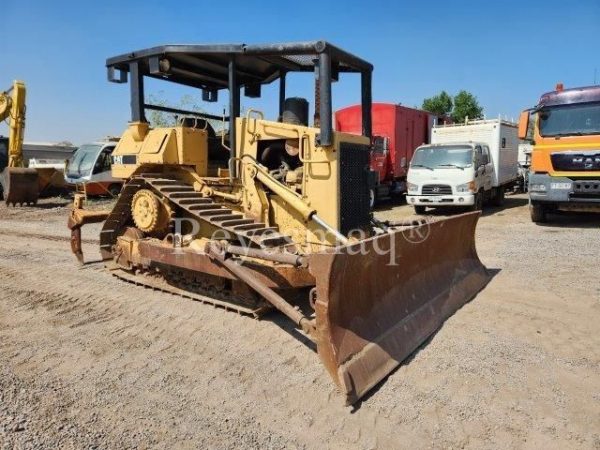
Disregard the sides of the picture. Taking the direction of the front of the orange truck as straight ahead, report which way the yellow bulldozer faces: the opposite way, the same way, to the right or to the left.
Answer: to the left

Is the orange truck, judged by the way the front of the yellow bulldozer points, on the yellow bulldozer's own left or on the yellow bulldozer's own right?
on the yellow bulldozer's own left

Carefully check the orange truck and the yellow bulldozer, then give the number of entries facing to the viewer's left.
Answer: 0

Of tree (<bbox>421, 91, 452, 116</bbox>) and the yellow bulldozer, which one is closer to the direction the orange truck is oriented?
the yellow bulldozer

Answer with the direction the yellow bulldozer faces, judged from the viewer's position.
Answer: facing the viewer and to the right of the viewer

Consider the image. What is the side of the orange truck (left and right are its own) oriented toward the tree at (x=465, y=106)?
back

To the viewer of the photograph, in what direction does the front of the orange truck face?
facing the viewer

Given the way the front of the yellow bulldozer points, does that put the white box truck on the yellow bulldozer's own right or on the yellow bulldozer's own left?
on the yellow bulldozer's own left

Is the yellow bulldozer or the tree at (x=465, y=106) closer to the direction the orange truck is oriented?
the yellow bulldozer

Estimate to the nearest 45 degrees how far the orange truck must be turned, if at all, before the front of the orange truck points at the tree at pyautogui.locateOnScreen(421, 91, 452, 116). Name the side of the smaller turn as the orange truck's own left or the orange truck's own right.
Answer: approximately 180°

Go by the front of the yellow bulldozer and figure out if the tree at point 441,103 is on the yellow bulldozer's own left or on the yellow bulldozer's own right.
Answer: on the yellow bulldozer's own left
